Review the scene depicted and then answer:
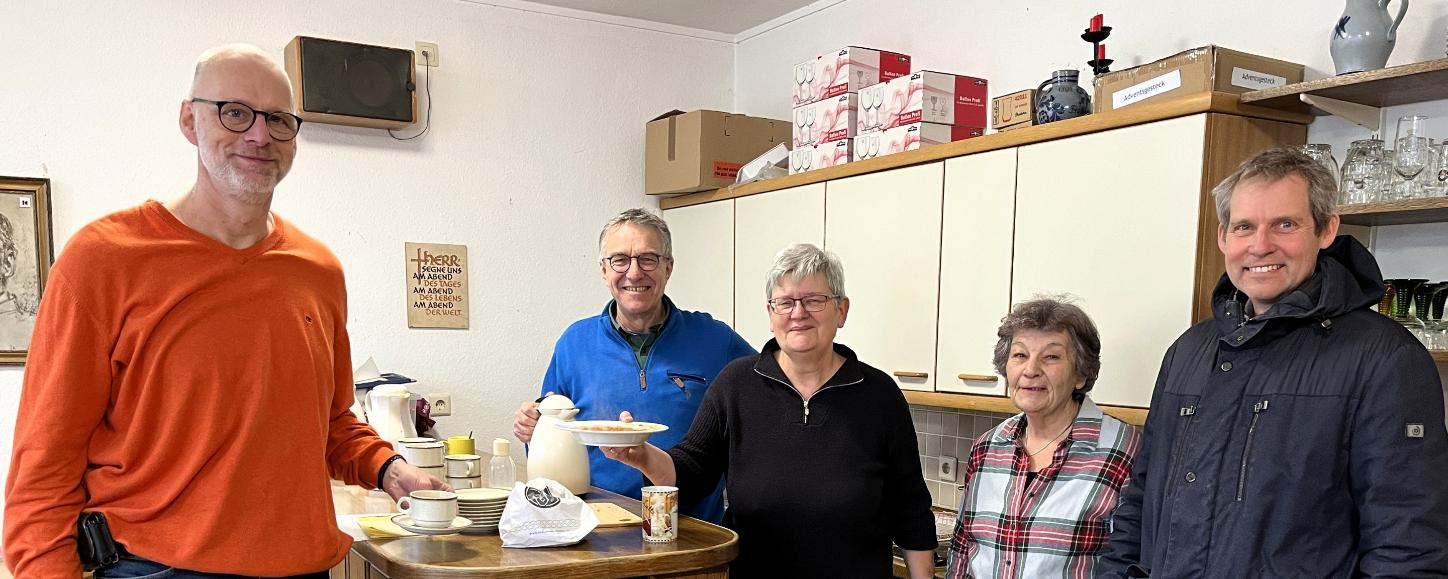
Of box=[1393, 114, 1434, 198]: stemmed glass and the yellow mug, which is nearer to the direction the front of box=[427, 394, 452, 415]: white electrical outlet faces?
the yellow mug

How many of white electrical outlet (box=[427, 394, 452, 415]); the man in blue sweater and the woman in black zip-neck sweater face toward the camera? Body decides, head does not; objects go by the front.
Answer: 3

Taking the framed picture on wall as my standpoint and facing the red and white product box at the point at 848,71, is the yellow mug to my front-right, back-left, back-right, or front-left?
front-right

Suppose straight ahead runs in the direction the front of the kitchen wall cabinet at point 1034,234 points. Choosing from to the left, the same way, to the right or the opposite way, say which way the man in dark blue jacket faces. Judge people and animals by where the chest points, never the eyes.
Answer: the same way

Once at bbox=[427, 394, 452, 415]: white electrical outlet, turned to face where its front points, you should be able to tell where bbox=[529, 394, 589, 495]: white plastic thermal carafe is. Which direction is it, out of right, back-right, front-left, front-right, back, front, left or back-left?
front

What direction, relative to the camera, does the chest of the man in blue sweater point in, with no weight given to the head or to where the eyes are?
toward the camera

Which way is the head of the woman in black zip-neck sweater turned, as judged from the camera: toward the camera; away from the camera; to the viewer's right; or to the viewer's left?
toward the camera

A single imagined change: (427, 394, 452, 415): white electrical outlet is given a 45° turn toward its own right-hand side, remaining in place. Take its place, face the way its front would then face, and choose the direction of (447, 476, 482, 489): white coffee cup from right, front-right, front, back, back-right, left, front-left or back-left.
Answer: front-left

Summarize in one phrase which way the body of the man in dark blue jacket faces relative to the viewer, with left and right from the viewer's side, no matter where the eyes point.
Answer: facing the viewer and to the left of the viewer

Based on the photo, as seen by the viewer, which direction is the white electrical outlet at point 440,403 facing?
toward the camera

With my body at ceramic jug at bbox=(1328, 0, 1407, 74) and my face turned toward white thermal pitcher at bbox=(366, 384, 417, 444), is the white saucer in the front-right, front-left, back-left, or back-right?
front-left

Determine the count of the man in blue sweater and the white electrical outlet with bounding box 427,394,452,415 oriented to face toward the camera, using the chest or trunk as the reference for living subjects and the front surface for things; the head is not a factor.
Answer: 2

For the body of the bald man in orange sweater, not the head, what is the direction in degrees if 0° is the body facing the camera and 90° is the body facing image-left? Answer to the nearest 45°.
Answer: approximately 315°

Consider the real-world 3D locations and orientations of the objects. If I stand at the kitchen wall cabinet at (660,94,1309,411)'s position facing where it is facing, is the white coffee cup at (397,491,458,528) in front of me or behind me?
in front

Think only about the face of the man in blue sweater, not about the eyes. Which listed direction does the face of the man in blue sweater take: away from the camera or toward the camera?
toward the camera

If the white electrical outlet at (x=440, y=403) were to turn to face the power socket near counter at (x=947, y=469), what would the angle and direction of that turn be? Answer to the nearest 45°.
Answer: approximately 45° to its left

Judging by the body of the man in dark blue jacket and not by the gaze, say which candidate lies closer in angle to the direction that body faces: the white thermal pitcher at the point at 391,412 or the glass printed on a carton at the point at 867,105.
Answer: the white thermal pitcher
